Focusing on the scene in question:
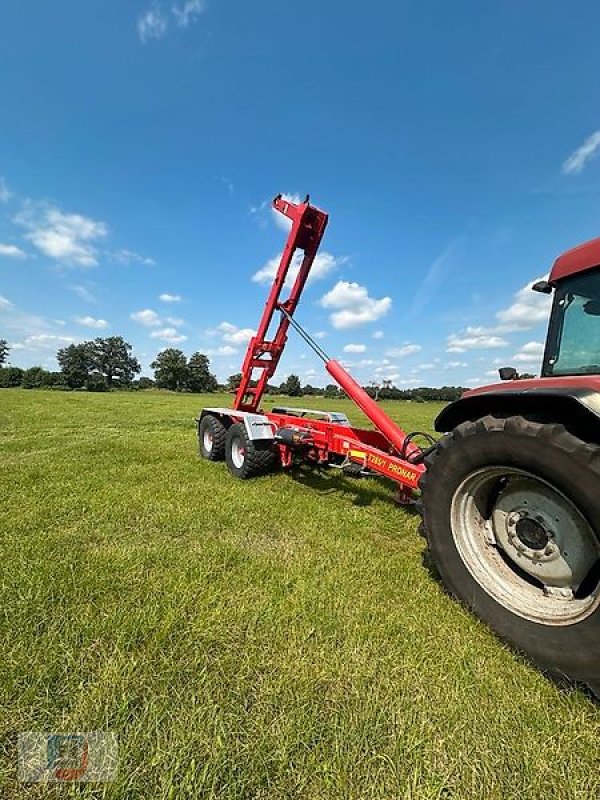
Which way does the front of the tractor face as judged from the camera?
facing the viewer and to the right of the viewer
